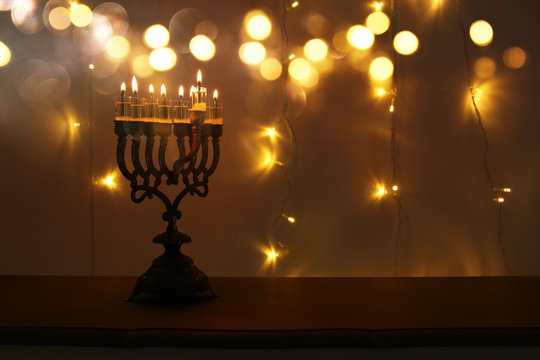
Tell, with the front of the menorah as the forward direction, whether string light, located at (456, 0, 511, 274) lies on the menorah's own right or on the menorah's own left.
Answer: on the menorah's own left
